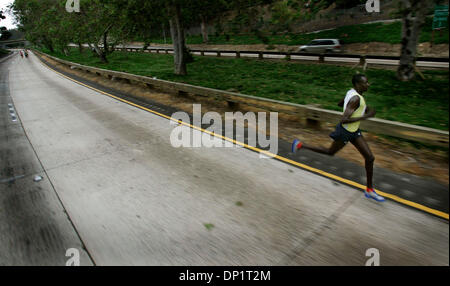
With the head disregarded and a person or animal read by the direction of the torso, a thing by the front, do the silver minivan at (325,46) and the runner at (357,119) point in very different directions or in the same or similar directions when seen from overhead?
very different directions

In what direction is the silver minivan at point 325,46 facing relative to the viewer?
to the viewer's left

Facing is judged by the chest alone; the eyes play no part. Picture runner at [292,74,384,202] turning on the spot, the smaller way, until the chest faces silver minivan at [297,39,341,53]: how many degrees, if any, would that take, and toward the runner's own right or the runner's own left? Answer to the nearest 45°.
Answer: approximately 90° to the runner's own left

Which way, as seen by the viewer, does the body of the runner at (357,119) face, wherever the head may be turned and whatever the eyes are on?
to the viewer's right

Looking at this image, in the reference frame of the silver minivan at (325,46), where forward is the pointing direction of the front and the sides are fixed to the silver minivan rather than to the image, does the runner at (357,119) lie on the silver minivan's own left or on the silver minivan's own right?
on the silver minivan's own left

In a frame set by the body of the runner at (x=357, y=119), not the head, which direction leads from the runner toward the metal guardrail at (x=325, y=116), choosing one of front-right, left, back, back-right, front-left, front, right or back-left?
left

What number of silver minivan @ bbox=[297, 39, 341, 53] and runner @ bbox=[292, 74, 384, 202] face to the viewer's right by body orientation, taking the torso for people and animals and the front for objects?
1

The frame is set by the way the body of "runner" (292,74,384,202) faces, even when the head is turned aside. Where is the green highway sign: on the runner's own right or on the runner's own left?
on the runner's own left

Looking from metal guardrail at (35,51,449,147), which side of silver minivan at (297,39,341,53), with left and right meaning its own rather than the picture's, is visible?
left

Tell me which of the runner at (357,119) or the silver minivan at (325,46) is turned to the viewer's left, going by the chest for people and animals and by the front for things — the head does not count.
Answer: the silver minivan

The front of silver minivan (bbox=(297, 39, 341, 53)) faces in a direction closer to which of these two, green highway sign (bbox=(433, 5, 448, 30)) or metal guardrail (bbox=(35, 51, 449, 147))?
the metal guardrail
